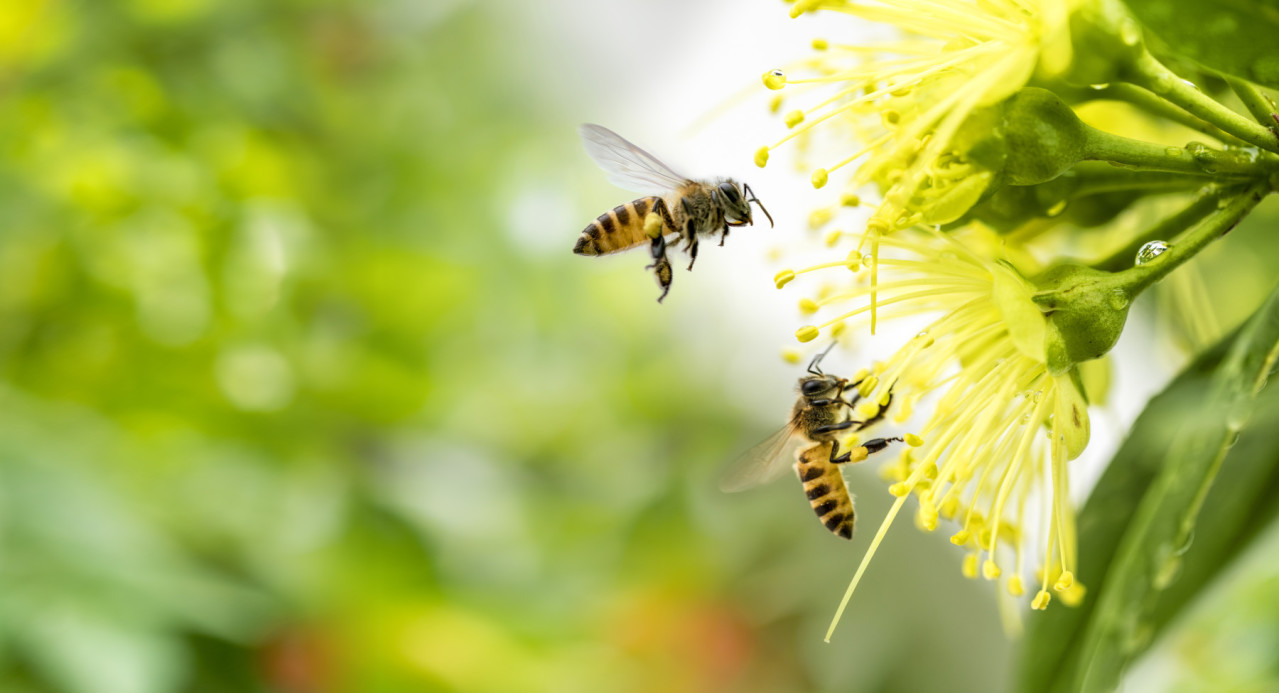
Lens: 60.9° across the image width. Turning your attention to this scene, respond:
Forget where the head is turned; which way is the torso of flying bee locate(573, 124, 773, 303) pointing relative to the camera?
to the viewer's right
